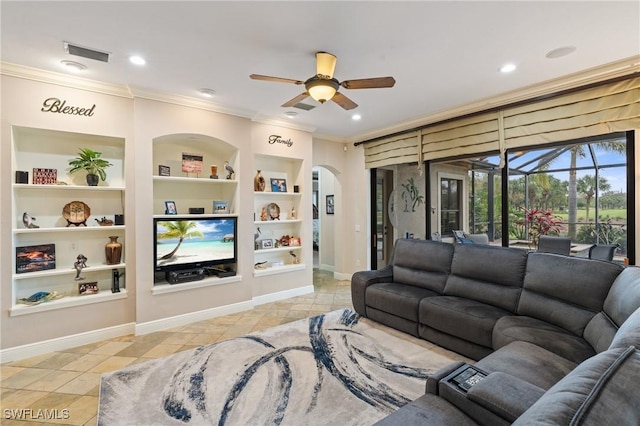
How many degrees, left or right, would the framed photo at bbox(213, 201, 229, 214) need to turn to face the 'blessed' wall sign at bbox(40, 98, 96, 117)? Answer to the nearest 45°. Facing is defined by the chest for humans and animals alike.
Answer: approximately 45° to its right

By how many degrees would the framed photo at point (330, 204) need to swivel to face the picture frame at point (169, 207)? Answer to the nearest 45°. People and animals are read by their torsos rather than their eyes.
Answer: approximately 45° to its right

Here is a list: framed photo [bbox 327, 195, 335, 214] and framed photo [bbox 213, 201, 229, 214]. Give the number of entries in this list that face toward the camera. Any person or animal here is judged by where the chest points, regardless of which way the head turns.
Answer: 2

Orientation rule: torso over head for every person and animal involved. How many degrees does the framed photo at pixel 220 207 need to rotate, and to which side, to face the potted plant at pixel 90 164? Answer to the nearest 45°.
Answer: approximately 45° to its right

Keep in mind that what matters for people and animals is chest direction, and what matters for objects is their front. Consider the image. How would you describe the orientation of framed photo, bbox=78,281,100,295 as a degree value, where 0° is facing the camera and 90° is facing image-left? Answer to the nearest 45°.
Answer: approximately 0°
